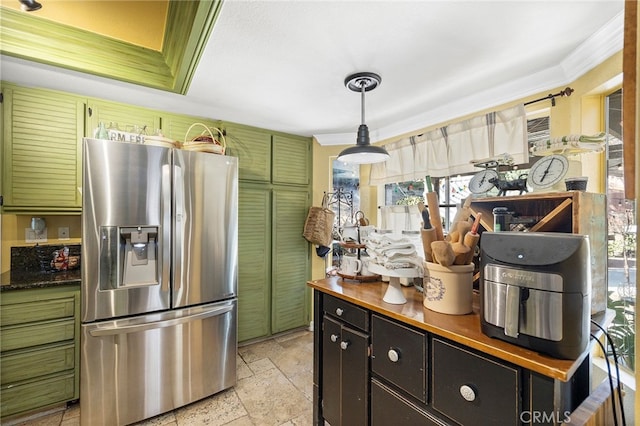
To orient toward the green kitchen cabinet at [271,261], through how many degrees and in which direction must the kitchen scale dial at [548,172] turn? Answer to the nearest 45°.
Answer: approximately 45° to its right

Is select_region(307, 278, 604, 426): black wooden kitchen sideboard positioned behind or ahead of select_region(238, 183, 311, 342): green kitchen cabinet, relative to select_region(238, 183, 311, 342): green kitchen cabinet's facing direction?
ahead

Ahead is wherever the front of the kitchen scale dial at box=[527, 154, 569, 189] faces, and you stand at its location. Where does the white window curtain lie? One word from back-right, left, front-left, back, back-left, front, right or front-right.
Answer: right

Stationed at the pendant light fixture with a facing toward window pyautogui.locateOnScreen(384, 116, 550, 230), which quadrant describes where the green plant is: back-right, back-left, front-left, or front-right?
front-right

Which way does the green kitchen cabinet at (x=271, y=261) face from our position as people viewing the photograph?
facing the viewer and to the right of the viewer

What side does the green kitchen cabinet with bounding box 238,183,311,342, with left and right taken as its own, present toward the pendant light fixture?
front

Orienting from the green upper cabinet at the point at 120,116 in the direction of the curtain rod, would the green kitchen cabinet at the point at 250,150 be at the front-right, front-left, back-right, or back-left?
front-left

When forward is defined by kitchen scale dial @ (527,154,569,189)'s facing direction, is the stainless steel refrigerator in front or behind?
in front

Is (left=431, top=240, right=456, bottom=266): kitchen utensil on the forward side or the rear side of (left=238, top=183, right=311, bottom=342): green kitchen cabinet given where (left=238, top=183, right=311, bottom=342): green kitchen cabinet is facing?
on the forward side

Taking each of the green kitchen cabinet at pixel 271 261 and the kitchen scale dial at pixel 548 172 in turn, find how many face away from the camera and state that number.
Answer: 0

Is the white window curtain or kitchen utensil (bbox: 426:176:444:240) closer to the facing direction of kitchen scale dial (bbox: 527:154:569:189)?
the kitchen utensil

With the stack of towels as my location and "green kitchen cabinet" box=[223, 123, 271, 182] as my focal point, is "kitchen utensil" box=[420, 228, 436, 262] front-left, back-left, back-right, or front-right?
back-right
